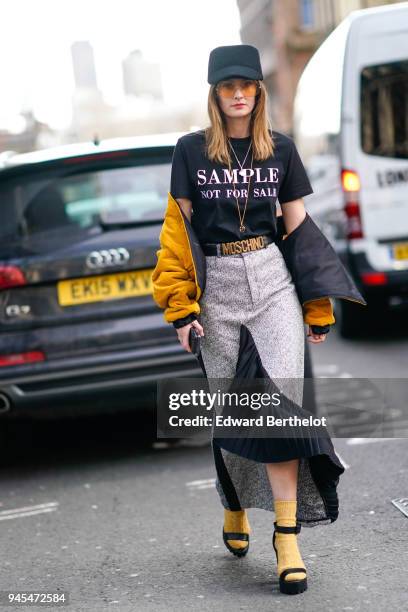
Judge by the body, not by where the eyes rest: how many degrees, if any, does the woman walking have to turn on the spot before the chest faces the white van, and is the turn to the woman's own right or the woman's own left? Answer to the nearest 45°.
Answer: approximately 180°

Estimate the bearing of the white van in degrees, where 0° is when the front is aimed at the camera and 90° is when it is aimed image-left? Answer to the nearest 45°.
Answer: approximately 180°

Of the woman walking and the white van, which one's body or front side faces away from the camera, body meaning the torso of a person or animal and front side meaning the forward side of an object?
the white van

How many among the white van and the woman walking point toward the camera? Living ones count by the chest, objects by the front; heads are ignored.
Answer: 1

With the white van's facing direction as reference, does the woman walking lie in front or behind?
behind

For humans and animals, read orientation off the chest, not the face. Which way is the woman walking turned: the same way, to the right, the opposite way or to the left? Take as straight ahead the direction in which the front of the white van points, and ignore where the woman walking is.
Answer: the opposite way

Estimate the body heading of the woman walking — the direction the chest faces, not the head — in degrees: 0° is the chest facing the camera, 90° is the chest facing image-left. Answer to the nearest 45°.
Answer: approximately 0°
